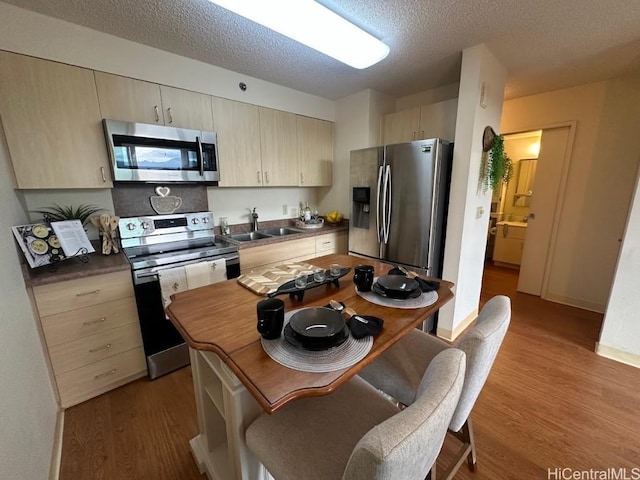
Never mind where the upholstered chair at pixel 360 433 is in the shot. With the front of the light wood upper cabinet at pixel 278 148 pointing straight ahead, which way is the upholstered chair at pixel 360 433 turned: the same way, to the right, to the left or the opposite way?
the opposite way

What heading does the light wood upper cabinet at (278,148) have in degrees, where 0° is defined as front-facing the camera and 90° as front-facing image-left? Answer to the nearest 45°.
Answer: approximately 315°

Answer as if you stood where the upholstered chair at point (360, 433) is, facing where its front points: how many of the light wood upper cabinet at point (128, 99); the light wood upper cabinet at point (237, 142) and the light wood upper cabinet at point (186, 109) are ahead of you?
3

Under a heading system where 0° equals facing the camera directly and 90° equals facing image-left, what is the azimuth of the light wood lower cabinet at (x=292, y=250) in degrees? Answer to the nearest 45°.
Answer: approximately 315°

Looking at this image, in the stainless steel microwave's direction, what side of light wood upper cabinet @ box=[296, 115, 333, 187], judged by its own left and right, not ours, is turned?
right

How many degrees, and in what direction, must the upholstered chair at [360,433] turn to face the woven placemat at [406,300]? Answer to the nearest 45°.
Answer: approximately 90° to its right

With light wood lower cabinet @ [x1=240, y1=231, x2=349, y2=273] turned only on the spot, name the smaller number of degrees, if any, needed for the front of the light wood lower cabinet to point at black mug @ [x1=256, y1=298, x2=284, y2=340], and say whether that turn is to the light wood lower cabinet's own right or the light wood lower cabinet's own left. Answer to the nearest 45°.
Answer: approximately 45° to the light wood lower cabinet's own right

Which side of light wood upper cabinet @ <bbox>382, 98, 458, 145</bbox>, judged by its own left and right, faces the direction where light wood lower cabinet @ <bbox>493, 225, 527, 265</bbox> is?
back
